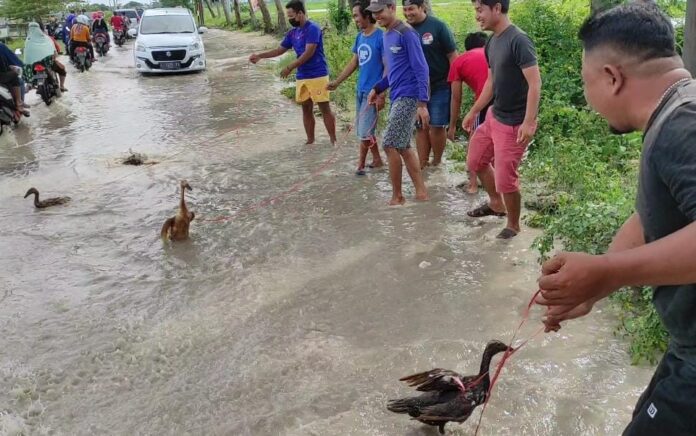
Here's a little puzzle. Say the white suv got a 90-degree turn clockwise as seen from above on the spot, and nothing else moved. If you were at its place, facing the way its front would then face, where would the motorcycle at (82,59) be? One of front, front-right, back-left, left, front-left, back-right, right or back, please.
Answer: front-right

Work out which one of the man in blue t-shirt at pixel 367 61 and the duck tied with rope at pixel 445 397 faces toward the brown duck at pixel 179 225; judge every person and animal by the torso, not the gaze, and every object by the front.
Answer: the man in blue t-shirt

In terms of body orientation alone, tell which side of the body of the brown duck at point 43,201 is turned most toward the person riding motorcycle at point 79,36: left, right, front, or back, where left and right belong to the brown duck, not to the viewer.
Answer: right

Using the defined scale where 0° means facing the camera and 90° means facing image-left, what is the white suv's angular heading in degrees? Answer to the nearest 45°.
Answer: approximately 0°

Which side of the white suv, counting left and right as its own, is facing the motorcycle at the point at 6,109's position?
front

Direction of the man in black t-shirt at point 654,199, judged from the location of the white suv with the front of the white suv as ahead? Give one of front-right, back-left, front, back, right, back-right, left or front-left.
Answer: front

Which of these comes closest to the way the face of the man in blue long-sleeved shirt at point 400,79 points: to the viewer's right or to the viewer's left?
to the viewer's left

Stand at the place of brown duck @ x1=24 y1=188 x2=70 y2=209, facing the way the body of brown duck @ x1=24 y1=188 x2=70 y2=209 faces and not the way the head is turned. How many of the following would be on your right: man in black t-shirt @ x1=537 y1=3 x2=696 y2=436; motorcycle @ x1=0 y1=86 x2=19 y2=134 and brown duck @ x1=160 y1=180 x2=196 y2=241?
1

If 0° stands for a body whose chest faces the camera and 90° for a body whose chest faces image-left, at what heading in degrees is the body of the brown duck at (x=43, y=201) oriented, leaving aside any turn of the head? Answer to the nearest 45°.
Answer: approximately 90°

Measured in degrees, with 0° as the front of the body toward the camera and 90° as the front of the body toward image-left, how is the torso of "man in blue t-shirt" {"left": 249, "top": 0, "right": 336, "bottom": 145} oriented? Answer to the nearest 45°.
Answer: approximately 45°

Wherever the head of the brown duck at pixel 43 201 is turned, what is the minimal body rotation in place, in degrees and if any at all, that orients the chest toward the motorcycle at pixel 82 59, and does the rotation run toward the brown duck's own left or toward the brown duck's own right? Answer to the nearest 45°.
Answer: approximately 90° to the brown duck's own right

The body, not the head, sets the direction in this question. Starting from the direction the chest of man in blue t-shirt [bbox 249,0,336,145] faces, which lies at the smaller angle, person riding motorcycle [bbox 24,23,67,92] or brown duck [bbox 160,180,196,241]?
the brown duck

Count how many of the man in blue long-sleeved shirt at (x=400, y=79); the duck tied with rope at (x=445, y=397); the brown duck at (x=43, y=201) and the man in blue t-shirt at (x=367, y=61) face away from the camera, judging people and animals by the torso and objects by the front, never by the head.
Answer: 0

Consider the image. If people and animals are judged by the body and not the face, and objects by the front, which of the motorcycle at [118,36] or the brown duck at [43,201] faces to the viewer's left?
the brown duck

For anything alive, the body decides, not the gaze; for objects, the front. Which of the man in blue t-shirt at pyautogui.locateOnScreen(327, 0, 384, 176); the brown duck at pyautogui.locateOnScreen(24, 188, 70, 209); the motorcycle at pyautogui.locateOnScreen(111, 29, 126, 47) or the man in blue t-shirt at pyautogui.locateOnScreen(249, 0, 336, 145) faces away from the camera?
the motorcycle

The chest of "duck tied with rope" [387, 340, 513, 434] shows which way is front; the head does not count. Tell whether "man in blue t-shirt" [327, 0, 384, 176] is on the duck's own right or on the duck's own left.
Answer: on the duck's own left

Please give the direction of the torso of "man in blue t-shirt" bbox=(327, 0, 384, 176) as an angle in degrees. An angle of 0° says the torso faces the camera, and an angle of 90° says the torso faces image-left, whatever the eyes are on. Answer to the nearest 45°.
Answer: approximately 45°

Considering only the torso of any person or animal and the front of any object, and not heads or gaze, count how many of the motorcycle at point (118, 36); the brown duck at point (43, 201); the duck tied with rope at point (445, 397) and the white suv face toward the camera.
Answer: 1
